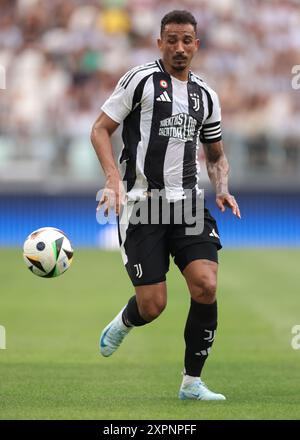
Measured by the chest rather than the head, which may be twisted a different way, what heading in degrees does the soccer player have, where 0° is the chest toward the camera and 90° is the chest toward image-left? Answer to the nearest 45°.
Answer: approximately 315°
